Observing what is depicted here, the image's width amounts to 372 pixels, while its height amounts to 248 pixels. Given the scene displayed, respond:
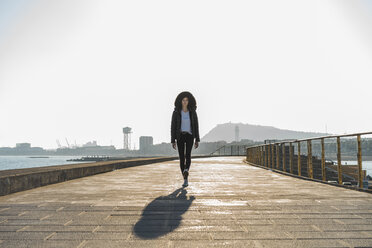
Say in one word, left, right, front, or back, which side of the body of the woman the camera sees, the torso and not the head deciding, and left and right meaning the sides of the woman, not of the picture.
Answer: front

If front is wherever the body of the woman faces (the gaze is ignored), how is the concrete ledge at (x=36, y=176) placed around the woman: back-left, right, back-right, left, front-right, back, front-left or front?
right
